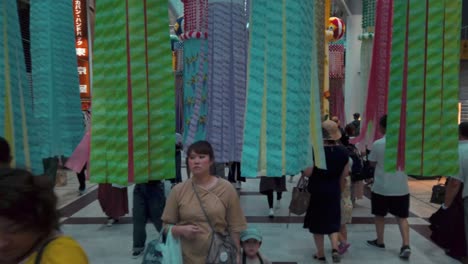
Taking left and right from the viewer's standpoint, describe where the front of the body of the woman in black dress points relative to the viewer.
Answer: facing away from the viewer and to the left of the viewer

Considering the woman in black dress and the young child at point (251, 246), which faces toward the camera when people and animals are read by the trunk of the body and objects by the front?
the young child

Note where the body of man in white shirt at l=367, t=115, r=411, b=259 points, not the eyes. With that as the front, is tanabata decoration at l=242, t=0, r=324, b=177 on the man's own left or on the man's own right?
on the man's own left

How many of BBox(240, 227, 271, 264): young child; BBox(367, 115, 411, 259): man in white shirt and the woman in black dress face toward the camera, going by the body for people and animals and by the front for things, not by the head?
1

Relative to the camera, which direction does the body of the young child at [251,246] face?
toward the camera

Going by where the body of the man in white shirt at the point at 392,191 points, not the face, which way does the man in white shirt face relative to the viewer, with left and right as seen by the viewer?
facing away from the viewer and to the left of the viewer

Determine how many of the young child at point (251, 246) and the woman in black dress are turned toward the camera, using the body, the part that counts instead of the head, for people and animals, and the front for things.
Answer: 1

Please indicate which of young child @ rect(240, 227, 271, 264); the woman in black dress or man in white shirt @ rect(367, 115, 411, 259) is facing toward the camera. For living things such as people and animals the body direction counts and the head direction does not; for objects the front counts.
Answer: the young child

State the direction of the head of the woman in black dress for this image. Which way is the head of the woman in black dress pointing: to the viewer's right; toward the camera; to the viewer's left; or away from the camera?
away from the camera

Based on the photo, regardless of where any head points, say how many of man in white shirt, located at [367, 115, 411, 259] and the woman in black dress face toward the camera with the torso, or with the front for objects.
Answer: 0
